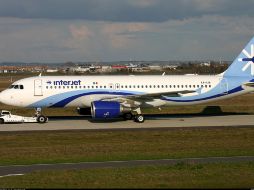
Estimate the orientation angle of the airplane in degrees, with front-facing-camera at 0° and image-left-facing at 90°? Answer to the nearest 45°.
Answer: approximately 90°
